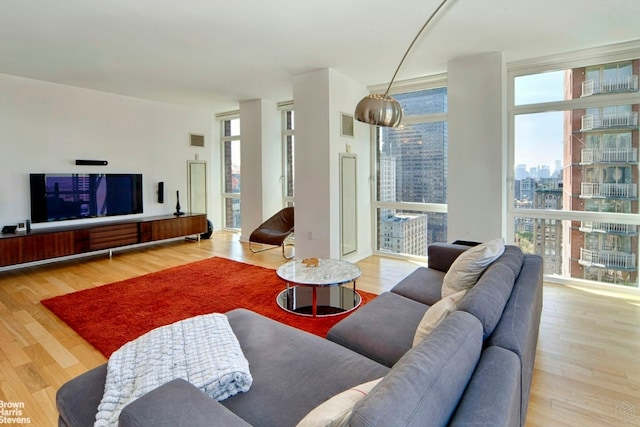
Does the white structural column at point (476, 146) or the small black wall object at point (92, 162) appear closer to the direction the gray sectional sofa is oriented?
the small black wall object

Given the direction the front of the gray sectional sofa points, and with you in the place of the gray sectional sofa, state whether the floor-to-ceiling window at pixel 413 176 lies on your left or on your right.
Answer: on your right

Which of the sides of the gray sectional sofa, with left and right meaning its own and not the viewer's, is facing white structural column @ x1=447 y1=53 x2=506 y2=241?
right

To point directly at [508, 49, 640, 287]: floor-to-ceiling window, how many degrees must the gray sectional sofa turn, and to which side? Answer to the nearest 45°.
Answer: approximately 90° to its right

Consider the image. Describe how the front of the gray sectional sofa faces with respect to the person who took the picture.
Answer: facing away from the viewer and to the left of the viewer

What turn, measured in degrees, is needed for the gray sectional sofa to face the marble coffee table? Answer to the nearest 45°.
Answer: approximately 45° to its right

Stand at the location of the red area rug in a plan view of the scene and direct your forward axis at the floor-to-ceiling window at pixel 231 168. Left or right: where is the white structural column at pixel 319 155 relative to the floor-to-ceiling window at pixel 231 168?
right

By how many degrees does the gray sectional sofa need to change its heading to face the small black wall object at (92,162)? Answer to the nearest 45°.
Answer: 0° — it already faces it
